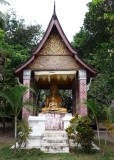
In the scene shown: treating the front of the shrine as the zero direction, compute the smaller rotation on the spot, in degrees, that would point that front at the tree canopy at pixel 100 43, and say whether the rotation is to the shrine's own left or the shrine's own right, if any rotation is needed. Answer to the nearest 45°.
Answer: approximately 135° to the shrine's own left

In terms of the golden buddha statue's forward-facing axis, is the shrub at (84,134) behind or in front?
in front

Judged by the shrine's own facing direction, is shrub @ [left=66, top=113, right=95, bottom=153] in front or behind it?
in front

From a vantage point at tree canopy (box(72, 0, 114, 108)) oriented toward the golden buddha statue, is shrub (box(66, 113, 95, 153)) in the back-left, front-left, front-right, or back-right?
front-left

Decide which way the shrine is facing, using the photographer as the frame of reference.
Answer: facing the viewer

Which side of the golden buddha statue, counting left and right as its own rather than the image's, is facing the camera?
front
